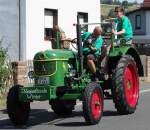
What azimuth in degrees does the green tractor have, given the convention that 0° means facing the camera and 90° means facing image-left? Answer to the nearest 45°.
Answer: approximately 45°

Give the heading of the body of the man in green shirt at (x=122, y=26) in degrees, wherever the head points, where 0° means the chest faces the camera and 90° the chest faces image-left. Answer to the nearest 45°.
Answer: approximately 45°
